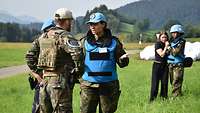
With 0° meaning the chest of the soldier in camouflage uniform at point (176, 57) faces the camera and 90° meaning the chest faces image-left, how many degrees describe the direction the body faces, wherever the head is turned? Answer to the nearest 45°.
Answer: approximately 45°

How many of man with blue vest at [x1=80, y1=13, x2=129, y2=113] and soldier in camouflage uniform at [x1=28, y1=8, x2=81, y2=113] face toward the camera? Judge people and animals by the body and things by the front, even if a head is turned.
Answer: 1

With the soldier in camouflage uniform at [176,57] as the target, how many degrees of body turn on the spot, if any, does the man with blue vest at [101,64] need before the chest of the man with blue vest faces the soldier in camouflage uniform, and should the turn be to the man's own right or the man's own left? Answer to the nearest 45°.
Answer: approximately 135° to the man's own left

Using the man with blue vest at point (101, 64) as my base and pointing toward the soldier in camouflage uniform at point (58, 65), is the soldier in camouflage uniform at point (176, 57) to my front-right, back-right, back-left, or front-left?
back-right

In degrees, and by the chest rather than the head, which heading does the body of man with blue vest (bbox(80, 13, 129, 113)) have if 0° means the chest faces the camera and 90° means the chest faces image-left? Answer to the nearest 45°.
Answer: approximately 0°

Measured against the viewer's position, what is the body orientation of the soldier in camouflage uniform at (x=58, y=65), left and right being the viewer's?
facing away from the viewer and to the right of the viewer
